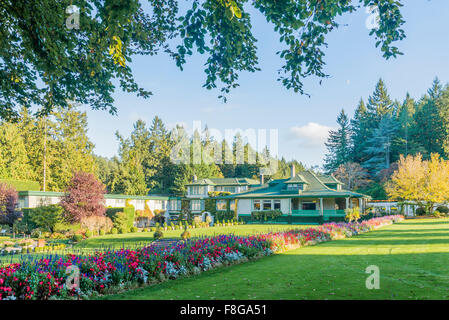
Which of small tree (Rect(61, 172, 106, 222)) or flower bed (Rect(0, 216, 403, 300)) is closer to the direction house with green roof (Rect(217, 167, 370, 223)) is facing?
the flower bed

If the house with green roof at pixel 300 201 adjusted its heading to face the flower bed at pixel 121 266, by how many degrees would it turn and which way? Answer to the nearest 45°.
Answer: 0° — it already faces it

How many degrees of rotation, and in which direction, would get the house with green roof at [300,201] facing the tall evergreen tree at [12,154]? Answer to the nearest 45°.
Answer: approximately 90° to its right

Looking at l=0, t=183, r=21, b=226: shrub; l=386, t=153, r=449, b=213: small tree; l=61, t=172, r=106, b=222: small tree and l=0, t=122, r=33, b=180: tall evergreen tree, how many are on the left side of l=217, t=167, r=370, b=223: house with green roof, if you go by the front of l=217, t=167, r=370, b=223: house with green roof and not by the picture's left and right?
1

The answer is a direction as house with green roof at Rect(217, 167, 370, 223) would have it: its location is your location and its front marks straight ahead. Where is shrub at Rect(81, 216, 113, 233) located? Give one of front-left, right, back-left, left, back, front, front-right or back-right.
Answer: front-right

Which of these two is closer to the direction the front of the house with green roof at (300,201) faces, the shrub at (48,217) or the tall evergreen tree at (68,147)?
the shrub

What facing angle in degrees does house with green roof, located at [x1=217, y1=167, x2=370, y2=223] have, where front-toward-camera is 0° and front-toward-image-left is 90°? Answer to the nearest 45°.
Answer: approximately 0°

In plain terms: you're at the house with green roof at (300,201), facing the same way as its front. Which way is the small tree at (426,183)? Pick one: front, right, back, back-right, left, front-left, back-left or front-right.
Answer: left

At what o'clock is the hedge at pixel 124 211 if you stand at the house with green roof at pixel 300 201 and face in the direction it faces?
The hedge is roughly at 2 o'clock from the house with green roof.

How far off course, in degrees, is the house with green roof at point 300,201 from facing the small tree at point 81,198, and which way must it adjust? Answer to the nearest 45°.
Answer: approximately 45° to its right

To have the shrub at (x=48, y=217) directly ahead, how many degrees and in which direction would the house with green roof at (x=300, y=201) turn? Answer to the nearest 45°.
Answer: approximately 45° to its right
